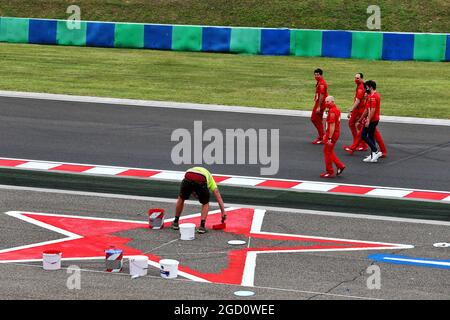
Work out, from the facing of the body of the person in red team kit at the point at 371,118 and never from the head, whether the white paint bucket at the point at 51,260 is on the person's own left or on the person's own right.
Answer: on the person's own left

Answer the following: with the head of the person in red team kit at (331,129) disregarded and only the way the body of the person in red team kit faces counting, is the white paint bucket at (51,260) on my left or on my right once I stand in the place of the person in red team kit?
on my left

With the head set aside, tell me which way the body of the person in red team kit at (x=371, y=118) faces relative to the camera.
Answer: to the viewer's left

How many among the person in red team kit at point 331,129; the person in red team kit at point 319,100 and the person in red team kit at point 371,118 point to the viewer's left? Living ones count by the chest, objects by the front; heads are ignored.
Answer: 3

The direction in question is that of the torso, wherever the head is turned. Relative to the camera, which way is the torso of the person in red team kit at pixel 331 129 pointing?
to the viewer's left

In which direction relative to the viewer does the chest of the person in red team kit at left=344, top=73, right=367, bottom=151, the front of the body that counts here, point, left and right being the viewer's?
facing to the left of the viewer

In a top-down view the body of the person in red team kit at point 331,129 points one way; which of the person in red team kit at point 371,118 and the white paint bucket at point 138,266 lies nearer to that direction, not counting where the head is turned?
the white paint bucket

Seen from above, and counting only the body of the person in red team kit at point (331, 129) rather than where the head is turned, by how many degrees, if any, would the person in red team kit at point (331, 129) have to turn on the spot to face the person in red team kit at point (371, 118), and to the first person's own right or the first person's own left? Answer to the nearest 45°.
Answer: approximately 135° to the first person's own right

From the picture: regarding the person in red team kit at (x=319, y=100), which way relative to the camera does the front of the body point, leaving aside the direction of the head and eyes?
to the viewer's left

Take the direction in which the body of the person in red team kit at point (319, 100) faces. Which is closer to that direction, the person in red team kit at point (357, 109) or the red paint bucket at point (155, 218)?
the red paint bucket

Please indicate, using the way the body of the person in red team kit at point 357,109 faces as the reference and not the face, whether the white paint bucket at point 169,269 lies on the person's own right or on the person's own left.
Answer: on the person's own left

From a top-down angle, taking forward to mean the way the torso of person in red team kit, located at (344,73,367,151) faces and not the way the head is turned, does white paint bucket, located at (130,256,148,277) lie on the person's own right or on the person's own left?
on the person's own left
